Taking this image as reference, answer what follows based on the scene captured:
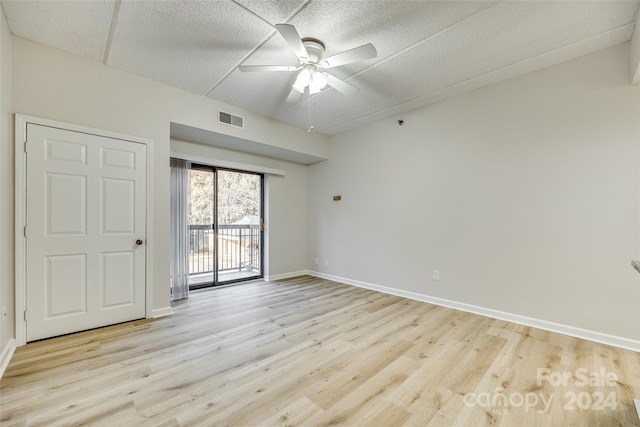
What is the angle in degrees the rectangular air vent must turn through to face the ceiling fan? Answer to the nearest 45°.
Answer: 0° — it already faces it

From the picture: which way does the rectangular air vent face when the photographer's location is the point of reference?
facing the viewer and to the right of the viewer
